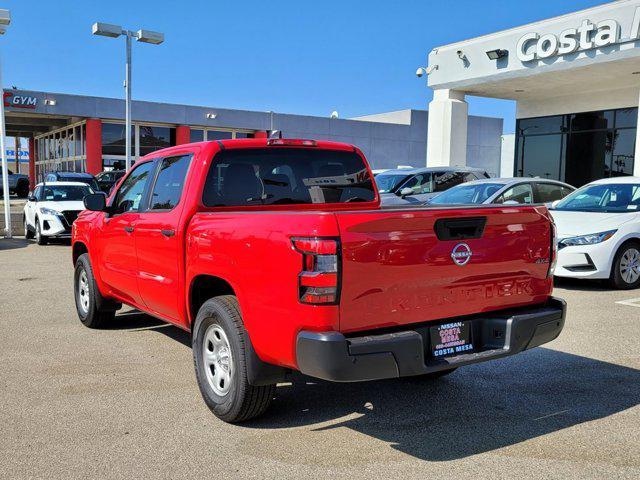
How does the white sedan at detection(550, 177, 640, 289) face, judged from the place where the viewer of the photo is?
facing the viewer and to the left of the viewer

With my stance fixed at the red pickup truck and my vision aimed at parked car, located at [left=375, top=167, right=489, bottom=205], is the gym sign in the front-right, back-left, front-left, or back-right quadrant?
front-left

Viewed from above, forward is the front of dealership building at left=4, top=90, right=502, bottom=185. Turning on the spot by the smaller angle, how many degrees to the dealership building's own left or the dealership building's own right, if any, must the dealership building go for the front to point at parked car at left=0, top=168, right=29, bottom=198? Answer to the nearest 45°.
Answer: approximately 135° to the dealership building's own right

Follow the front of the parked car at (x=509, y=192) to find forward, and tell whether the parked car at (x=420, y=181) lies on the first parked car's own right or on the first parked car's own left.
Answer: on the first parked car's own right

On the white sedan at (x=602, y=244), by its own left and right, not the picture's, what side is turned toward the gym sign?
right

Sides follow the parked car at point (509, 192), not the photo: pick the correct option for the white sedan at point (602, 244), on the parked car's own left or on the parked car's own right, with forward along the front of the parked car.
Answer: on the parked car's own left

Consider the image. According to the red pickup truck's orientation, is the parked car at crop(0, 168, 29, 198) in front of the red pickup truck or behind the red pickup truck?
in front

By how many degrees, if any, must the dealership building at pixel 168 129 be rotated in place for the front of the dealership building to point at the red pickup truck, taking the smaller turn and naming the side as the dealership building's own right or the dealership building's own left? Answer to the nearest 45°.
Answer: approximately 45° to the dealership building's own right

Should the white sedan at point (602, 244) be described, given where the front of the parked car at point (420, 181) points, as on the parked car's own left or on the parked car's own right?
on the parked car's own left

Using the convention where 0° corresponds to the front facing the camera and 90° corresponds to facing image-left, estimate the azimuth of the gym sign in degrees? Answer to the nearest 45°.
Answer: approximately 315°

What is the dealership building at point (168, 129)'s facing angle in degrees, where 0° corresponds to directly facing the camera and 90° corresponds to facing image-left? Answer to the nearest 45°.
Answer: approximately 315°

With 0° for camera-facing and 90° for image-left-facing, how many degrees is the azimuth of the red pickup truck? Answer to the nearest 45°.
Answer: approximately 135°
